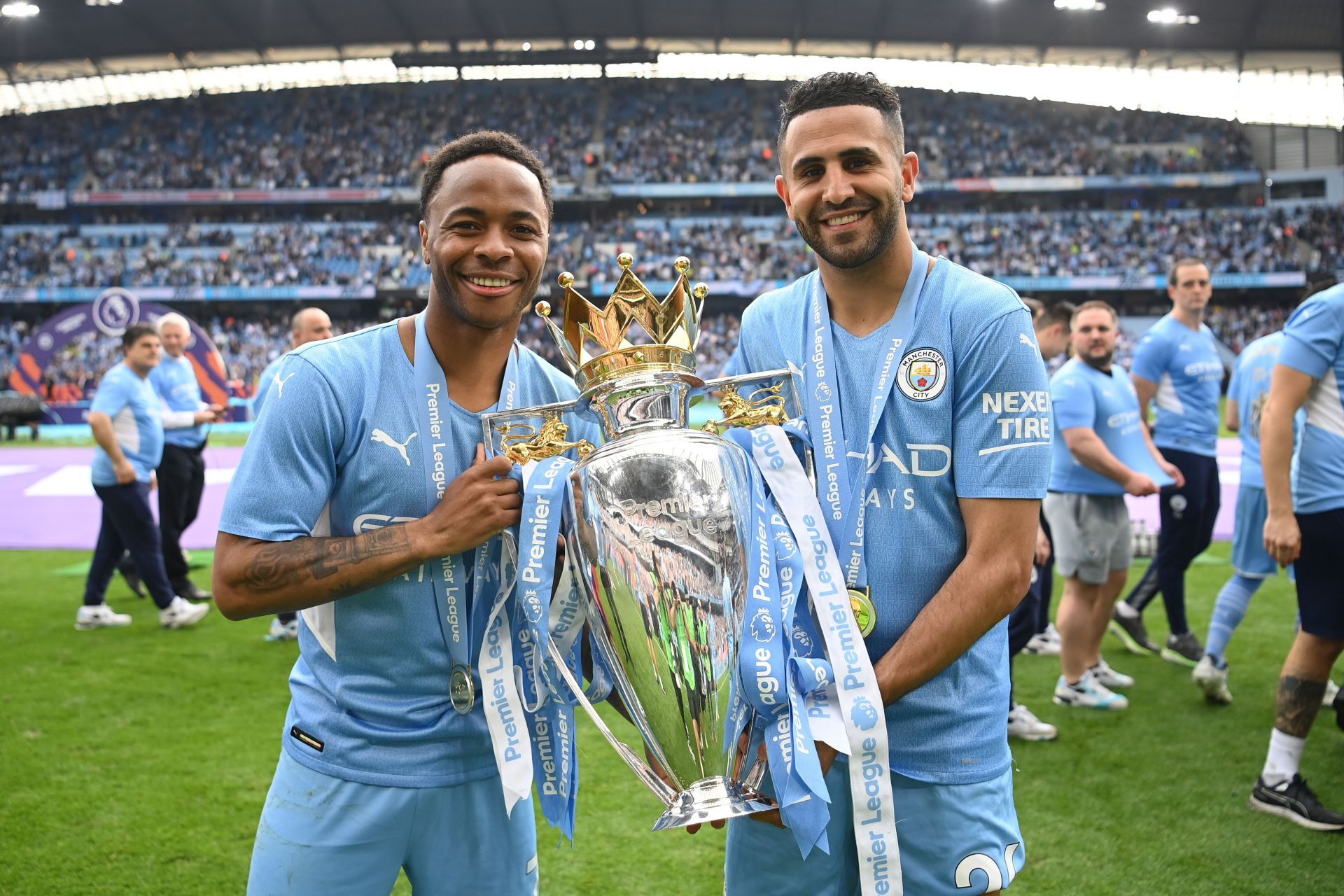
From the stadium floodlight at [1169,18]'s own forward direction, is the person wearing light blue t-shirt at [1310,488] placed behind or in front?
in front

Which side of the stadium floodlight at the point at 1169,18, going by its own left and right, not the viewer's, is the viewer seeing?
front

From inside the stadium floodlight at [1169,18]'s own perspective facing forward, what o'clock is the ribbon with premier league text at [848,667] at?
The ribbon with premier league text is roughly at 12 o'clock from the stadium floodlight.

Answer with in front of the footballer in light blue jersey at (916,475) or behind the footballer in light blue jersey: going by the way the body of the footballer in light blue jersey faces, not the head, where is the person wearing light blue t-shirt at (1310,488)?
behind

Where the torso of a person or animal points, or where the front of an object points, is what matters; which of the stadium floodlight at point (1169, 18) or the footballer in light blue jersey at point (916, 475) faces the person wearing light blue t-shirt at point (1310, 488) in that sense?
the stadium floodlight

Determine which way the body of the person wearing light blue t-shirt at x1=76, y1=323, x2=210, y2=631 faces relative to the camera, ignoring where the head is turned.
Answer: to the viewer's right

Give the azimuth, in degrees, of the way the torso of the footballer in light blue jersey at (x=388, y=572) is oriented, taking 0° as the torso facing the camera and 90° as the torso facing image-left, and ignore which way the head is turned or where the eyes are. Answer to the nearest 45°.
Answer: approximately 315°

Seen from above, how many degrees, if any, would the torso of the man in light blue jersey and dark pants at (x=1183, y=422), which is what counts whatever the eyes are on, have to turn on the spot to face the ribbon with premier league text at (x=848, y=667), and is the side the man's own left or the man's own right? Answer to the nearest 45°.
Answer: approximately 45° to the man's own right

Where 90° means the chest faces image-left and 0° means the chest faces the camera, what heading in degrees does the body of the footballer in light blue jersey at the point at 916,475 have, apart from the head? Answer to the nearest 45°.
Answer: approximately 45°

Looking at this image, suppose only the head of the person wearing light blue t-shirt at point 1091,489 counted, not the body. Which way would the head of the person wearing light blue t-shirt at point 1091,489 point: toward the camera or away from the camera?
toward the camera

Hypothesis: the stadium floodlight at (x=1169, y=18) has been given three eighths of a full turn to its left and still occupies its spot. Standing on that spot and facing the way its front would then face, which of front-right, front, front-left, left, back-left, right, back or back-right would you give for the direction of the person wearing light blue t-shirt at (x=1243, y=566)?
back-right

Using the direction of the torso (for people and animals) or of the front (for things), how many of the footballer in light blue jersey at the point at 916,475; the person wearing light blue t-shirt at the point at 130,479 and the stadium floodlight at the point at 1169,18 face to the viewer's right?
1

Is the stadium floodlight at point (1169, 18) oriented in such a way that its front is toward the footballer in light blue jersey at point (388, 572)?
yes

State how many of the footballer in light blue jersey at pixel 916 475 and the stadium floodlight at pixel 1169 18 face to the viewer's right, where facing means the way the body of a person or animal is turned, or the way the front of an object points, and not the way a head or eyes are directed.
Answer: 0

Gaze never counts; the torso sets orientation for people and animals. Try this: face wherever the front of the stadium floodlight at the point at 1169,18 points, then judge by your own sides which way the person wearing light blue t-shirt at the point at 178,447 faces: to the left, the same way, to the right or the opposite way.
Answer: to the left

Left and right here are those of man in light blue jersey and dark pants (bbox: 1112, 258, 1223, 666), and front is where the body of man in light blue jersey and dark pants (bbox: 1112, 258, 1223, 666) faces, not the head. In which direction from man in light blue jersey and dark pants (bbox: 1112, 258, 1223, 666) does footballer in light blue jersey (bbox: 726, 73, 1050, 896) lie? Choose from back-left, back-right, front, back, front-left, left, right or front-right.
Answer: front-right

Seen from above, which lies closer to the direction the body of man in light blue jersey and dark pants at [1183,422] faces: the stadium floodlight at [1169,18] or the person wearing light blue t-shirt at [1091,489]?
the person wearing light blue t-shirt
